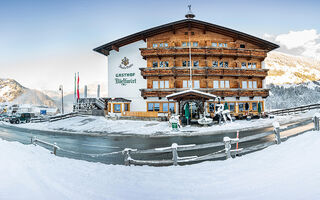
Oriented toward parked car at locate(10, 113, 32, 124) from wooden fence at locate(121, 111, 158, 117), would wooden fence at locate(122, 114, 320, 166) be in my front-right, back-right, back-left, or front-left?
back-left

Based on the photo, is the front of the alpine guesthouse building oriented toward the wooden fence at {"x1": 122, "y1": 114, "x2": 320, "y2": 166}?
yes

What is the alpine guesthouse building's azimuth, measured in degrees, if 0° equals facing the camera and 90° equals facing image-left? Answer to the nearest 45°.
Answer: approximately 0°

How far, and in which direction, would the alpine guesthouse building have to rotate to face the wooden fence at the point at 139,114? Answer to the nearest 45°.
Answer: approximately 45° to its right
